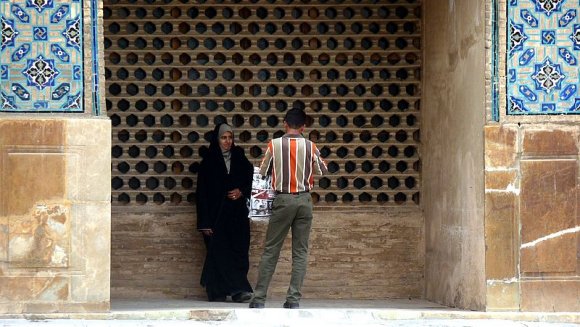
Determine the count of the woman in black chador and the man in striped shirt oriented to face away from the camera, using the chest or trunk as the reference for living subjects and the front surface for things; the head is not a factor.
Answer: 1

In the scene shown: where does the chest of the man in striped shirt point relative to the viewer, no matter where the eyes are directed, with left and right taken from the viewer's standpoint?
facing away from the viewer

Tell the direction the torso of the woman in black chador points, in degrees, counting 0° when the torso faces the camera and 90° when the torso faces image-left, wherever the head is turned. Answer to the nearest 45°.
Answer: approximately 315°

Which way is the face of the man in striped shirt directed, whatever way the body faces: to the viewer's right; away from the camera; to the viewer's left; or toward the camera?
away from the camera

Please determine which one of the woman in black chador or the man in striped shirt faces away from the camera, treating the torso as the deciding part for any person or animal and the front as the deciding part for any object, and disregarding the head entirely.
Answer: the man in striped shirt
